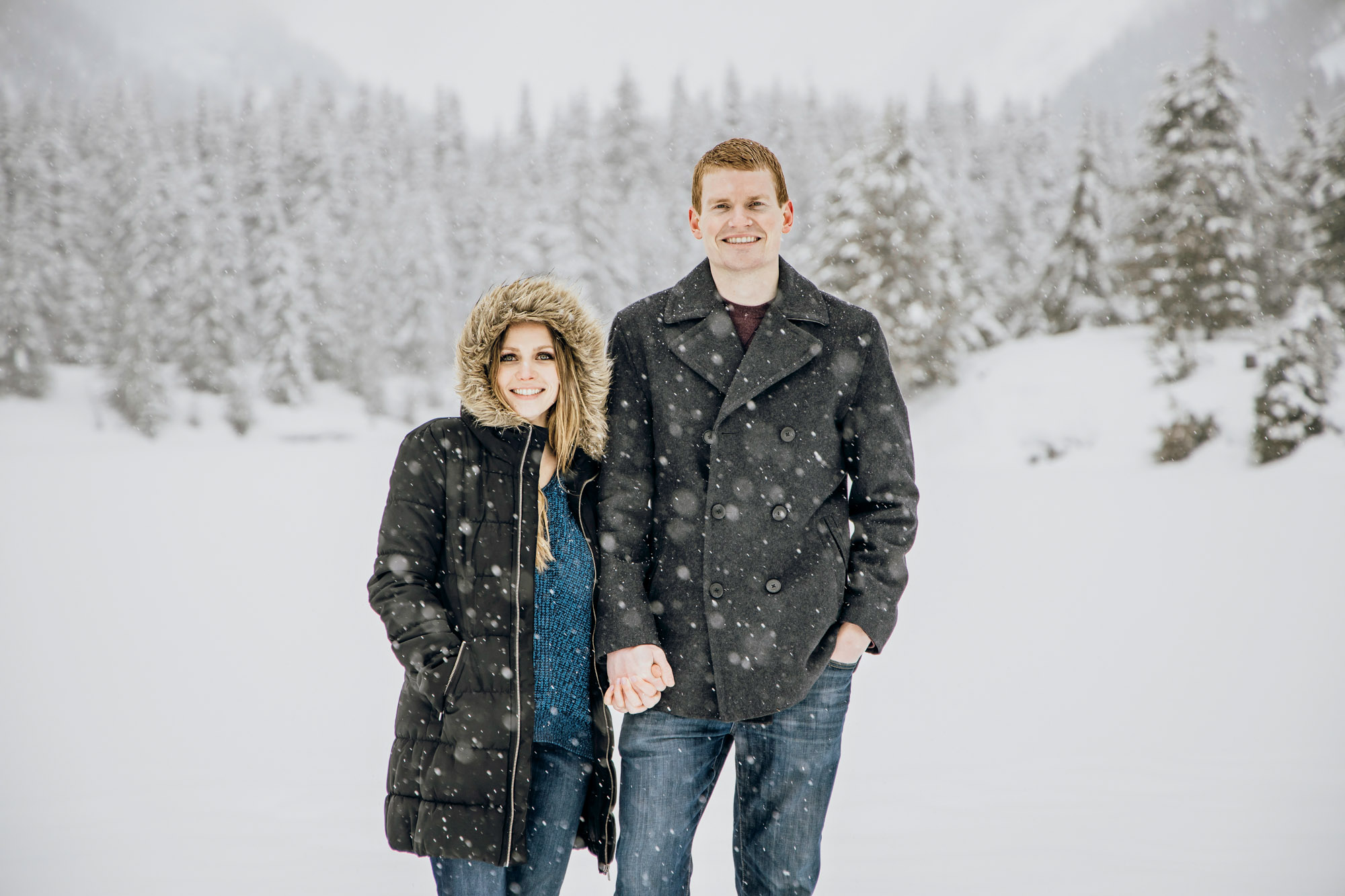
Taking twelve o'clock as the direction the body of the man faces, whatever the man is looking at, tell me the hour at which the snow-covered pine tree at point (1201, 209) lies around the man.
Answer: The snow-covered pine tree is roughly at 7 o'clock from the man.

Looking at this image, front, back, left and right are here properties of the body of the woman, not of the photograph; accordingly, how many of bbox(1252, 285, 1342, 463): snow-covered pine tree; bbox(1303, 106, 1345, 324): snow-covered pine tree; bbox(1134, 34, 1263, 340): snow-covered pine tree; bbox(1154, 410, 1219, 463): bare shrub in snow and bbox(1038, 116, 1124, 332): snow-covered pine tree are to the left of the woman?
5

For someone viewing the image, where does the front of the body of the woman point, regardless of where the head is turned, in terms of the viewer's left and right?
facing the viewer and to the right of the viewer

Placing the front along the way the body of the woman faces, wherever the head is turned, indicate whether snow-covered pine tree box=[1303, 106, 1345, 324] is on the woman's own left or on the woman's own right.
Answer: on the woman's own left

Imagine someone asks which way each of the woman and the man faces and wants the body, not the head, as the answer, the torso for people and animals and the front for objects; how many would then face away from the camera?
0

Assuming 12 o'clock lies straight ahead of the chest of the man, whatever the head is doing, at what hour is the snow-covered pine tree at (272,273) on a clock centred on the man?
The snow-covered pine tree is roughly at 5 o'clock from the man.

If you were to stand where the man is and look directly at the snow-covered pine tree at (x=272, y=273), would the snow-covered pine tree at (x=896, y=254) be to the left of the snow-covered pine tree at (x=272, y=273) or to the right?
right
